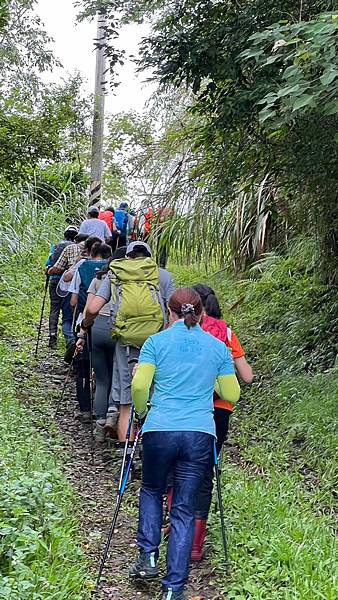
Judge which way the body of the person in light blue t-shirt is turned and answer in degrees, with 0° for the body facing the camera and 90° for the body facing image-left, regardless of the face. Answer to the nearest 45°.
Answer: approximately 180°

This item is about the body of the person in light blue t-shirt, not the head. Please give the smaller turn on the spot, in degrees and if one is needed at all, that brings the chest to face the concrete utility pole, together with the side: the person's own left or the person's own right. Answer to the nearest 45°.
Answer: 0° — they already face it

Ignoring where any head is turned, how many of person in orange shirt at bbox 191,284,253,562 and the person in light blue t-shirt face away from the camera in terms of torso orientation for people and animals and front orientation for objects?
2

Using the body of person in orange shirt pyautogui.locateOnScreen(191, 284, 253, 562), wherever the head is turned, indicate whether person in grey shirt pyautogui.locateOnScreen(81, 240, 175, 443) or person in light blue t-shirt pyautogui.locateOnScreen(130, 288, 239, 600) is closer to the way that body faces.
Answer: the person in grey shirt

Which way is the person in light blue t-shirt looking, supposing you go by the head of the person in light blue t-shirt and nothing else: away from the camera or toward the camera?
away from the camera

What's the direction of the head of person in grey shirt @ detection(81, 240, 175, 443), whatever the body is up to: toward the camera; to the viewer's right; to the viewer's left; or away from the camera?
away from the camera

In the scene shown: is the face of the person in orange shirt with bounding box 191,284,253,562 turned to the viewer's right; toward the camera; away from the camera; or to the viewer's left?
away from the camera
